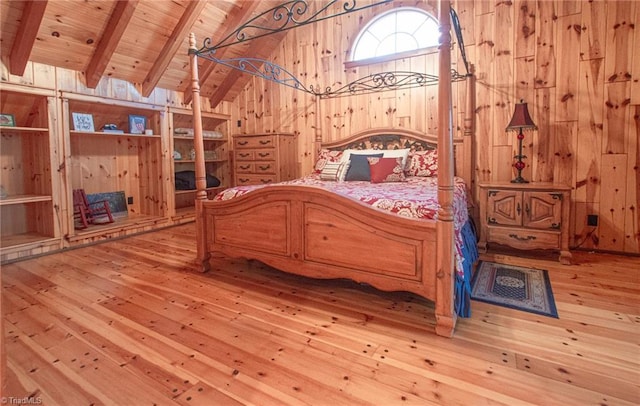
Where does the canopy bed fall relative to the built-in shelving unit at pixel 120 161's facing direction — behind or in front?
in front

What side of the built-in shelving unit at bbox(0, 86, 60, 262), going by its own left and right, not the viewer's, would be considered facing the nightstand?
front

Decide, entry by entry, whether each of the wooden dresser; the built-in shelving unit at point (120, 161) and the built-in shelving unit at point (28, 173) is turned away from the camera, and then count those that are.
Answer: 0

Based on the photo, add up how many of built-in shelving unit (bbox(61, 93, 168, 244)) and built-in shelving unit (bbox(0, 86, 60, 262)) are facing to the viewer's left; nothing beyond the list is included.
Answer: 0

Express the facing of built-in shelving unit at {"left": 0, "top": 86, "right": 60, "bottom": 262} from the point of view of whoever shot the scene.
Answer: facing the viewer and to the right of the viewer

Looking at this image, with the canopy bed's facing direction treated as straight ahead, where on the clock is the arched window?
The arched window is roughly at 5 o'clock from the canopy bed.

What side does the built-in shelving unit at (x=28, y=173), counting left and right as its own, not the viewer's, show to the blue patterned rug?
front

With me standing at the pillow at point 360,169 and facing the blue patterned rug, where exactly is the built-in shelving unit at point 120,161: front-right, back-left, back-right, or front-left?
back-right

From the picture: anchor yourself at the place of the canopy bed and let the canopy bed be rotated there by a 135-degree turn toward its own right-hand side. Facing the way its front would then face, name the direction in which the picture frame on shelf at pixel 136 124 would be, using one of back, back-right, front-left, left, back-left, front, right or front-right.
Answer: front-left

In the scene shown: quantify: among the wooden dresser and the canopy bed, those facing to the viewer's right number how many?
0

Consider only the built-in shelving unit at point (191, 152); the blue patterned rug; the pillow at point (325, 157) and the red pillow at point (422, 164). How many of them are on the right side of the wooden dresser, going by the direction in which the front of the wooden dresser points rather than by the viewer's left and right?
1

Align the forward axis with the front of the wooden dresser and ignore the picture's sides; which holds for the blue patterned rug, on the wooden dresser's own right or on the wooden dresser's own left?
on the wooden dresser's own left

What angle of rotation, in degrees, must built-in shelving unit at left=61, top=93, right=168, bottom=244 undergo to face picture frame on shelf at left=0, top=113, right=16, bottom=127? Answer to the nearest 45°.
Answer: approximately 90° to its right

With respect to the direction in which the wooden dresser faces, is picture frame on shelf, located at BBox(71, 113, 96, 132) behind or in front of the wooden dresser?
in front

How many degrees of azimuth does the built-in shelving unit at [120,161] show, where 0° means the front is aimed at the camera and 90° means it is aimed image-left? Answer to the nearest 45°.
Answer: approximately 315°

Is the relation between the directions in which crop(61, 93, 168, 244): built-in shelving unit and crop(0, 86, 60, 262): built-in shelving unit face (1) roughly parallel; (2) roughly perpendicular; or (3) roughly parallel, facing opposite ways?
roughly parallel

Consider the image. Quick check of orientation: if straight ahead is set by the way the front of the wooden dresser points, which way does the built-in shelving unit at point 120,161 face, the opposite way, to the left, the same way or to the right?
to the left

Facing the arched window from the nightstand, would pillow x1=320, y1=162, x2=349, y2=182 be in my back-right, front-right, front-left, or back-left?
front-left

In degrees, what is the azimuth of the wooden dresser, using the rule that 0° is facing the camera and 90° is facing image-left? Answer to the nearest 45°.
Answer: approximately 45°

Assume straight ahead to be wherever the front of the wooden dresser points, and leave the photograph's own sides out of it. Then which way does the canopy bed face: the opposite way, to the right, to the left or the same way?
the same way
